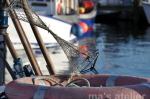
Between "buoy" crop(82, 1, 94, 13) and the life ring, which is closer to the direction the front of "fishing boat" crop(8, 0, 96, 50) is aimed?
the life ring

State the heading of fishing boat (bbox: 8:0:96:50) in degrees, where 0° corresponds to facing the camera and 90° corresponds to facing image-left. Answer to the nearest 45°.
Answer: approximately 45°

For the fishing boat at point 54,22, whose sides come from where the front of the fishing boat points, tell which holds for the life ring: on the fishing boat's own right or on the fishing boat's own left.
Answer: on the fishing boat's own left
